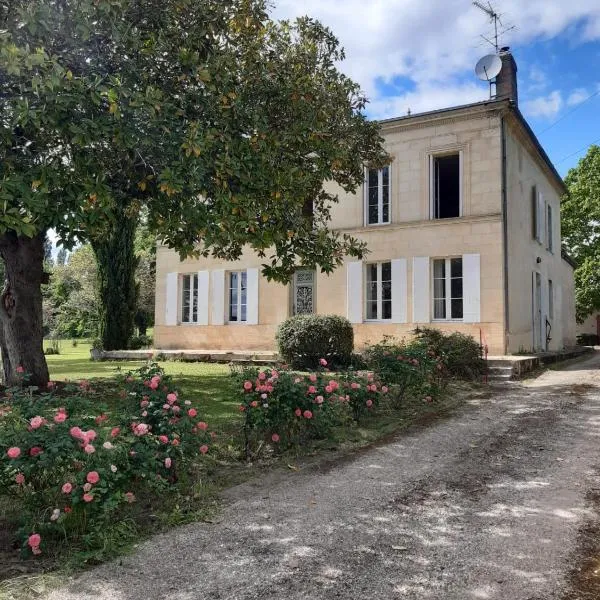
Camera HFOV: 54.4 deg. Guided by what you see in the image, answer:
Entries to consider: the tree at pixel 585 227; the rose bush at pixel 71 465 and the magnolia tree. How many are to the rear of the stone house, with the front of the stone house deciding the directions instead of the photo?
1

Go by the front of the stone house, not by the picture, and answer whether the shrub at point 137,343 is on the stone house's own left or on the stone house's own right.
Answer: on the stone house's own right

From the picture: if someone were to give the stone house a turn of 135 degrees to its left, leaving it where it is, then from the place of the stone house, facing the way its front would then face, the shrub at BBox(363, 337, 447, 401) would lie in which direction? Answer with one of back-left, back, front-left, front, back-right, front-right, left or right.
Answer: right

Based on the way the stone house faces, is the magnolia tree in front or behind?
in front

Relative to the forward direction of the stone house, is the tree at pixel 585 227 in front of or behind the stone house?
behind

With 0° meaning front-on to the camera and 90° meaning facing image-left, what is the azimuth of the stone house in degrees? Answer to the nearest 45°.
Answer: approximately 45°

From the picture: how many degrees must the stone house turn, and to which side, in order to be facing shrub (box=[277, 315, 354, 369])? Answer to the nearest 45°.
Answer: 0° — it already faces it

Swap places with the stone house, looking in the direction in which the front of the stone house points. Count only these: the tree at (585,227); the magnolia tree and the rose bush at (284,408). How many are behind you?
1

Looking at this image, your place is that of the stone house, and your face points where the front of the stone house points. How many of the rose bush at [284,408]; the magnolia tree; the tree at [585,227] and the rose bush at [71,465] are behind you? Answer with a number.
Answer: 1

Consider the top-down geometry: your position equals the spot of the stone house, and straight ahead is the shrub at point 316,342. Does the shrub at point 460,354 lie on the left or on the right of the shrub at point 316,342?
left

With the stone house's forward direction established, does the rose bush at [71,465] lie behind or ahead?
ahead

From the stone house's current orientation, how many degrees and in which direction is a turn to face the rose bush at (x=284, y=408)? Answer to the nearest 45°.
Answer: approximately 45° to its left
